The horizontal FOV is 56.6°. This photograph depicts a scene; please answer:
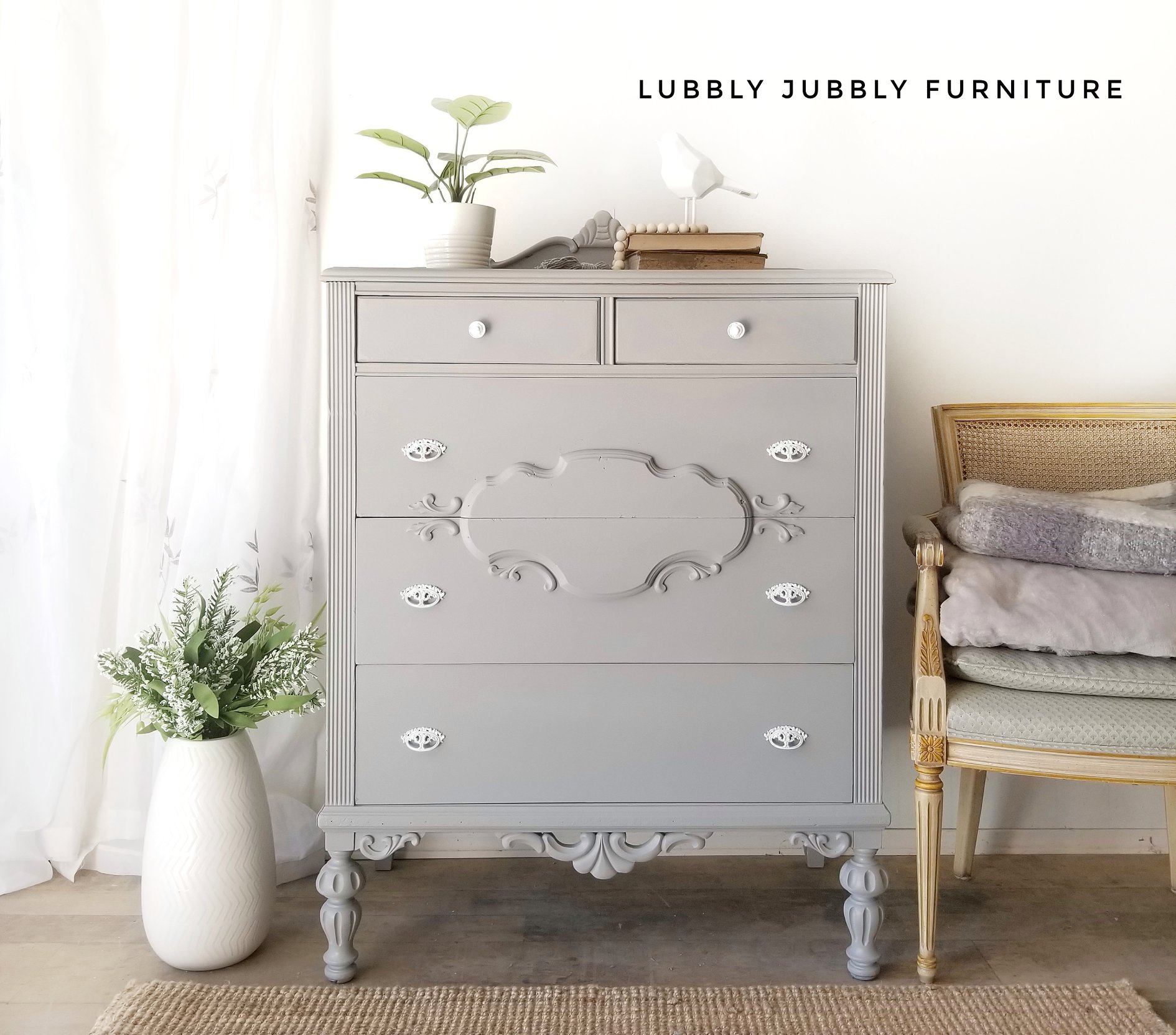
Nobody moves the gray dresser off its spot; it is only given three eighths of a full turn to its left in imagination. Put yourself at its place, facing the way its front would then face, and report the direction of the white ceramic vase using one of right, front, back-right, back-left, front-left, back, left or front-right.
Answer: back-left

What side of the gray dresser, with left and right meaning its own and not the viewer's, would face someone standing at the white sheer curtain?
right

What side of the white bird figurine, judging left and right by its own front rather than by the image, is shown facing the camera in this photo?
left

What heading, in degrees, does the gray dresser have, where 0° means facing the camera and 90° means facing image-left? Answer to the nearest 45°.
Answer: approximately 0°

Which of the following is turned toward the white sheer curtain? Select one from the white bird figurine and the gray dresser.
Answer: the white bird figurine

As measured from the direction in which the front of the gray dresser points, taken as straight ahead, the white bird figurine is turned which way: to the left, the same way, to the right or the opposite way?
to the right
